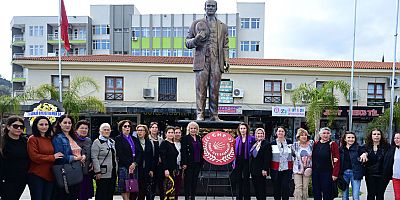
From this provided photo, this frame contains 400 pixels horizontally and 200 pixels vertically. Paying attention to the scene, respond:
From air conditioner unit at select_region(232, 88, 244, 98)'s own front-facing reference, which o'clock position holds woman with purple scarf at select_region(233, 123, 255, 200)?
The woman with purple scarf is roughly at 12 o'clock from the air conditioner unit.

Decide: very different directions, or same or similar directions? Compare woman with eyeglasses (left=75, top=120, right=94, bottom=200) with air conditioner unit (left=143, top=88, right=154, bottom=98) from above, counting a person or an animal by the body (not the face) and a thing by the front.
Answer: same or similar directions

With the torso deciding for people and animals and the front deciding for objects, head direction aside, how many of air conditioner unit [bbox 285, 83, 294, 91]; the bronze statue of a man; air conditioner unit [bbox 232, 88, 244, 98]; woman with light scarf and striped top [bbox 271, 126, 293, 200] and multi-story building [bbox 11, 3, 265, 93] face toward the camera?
5

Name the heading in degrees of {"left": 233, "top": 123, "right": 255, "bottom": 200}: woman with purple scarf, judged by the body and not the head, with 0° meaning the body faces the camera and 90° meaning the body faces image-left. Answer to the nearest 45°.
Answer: approximately 0°

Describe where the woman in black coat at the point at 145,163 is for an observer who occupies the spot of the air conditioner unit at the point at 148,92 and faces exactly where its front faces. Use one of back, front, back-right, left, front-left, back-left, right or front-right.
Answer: front

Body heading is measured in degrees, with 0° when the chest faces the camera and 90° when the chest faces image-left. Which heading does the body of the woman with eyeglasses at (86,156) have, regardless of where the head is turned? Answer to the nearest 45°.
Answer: approximately 0°

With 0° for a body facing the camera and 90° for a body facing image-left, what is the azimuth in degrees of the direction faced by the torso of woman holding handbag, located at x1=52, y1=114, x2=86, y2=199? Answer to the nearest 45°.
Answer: approximately 315°

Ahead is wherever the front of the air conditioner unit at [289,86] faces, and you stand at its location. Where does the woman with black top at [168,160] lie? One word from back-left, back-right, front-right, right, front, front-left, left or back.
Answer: front

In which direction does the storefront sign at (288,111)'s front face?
toward the camera

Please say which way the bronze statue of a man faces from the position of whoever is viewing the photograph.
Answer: facing the viewer

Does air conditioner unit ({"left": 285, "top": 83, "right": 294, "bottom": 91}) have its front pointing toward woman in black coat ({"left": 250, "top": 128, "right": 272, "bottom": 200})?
yes

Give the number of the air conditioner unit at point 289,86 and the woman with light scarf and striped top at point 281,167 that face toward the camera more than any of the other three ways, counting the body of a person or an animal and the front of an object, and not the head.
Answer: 2

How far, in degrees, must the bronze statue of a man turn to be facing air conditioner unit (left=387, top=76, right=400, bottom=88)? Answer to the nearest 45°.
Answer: approximately 135° to its left

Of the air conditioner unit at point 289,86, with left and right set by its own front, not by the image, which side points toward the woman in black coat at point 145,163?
front

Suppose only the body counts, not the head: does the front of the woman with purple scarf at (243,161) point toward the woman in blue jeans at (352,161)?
no

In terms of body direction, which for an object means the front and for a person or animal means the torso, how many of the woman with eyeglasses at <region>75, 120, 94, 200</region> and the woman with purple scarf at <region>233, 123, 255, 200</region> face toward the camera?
2

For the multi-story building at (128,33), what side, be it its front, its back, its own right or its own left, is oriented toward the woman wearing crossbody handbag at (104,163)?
front

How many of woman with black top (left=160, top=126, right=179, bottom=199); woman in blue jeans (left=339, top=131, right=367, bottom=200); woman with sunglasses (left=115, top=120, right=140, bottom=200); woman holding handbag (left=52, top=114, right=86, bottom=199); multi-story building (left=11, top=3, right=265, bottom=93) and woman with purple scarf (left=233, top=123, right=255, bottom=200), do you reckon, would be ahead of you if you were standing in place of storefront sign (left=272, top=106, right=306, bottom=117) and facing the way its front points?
5
